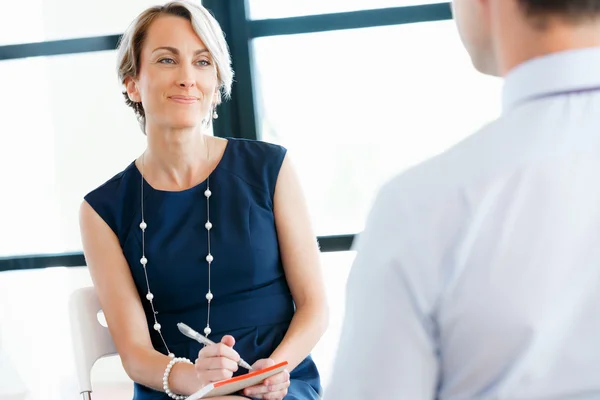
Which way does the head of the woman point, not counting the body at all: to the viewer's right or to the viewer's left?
to the viewer's right

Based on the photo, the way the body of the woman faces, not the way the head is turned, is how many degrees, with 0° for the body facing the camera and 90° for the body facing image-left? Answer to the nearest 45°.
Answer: approximately 0°
